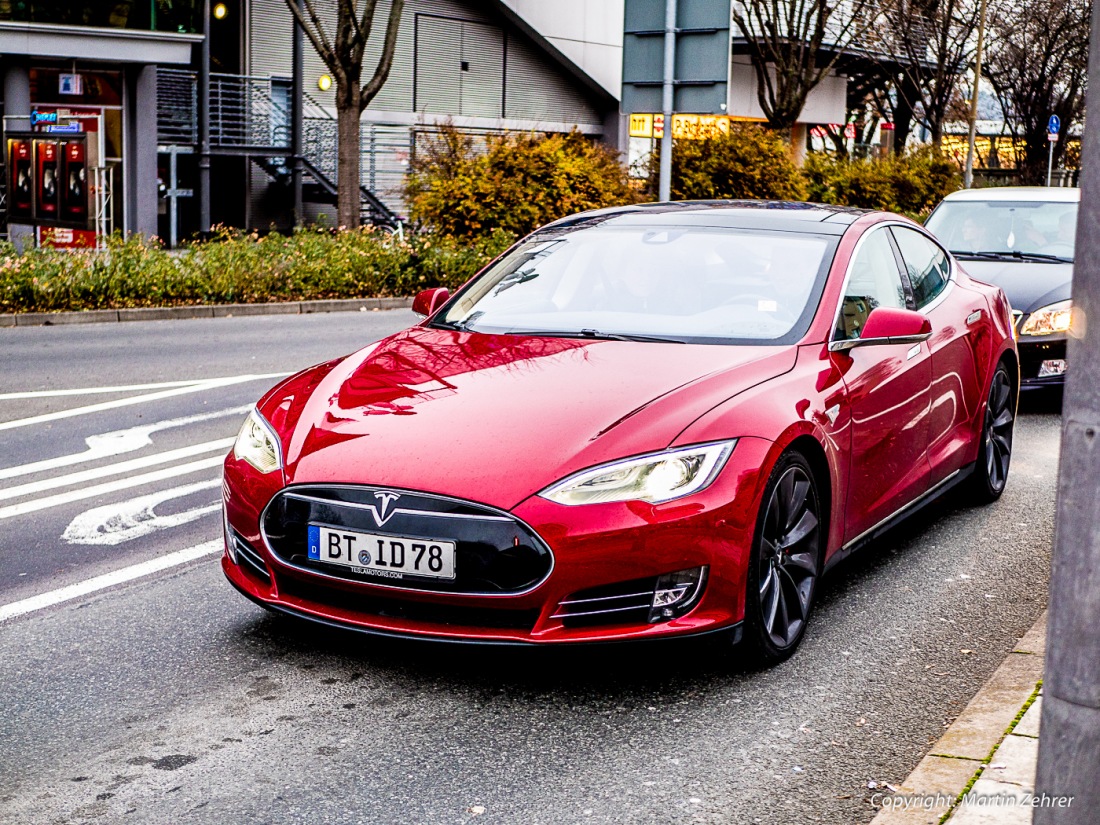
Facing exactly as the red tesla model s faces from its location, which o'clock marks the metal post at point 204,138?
The metal post is roughly at 4 o'clock from the red tesla model s.

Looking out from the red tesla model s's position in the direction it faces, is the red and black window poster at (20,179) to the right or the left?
on its right

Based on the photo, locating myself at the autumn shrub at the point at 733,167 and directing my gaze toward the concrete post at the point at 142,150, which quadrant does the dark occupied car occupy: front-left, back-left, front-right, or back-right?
back-left

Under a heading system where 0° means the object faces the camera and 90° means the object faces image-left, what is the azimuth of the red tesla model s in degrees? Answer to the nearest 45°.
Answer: approximately 45°

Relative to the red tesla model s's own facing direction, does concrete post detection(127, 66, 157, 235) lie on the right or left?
on its right

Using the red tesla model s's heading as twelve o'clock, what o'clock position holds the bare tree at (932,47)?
The bare tree is roughly at 5 o'clock from the red tesla model s.

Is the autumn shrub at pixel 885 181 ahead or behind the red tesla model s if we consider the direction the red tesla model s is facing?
behind

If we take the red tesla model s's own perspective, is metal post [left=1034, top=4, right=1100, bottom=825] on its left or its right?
on its left

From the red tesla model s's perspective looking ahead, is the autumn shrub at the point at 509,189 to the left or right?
on its right
